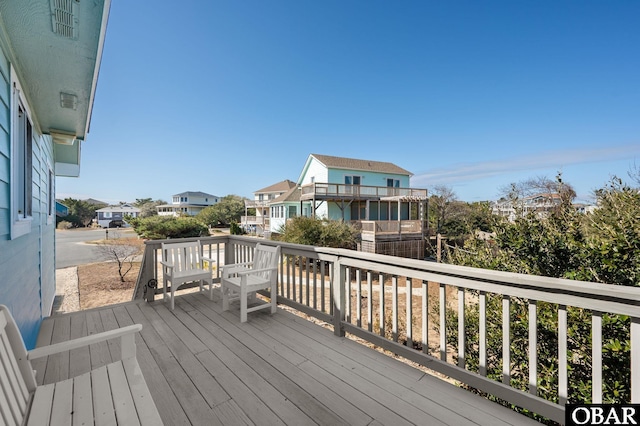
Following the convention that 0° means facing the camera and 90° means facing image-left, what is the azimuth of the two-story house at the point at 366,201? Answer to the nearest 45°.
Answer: approximately 315°

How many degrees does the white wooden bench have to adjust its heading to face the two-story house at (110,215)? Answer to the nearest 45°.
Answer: approximately 90° to its left

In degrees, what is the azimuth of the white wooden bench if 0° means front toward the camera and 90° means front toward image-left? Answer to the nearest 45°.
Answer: approximately 270°

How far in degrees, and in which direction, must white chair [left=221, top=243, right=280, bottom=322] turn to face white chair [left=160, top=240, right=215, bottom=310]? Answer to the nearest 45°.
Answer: approximately 90° to its right

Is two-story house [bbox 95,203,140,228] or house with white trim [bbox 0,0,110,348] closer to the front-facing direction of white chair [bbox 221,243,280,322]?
the house with white trim

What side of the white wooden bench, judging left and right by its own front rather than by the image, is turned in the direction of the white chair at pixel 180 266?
left

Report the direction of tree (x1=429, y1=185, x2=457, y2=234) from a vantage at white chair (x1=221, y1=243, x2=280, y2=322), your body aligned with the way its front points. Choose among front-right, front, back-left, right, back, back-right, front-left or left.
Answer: back

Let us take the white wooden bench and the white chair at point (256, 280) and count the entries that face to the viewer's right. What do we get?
1

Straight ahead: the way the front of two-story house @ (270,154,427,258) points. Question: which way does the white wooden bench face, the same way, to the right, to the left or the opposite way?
to the left
